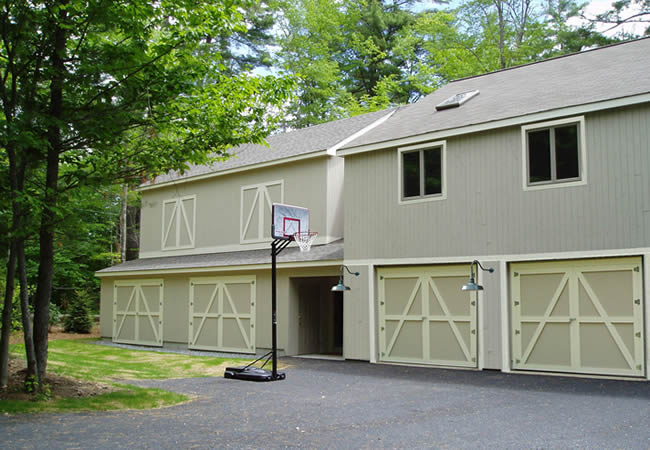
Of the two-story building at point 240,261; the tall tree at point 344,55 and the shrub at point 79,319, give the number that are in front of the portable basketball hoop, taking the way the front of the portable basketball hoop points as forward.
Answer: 0

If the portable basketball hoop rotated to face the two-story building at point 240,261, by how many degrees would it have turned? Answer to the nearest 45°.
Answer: approximately 135° to its left

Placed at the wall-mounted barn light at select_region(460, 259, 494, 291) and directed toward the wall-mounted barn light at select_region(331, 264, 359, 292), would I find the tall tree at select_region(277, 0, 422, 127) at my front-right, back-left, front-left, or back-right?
front-right

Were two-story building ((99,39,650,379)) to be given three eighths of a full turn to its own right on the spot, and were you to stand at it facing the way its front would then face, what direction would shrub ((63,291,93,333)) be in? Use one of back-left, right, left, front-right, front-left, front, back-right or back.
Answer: front-left

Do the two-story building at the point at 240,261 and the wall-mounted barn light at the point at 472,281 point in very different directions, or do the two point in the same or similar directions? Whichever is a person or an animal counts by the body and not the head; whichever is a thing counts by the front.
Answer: same or similar directions

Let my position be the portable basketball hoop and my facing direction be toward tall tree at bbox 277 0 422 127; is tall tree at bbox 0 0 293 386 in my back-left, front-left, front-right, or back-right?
back-left

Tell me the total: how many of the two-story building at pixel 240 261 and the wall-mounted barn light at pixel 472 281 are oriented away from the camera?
0

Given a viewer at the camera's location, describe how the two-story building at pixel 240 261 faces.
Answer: facing the viewer and to the left of the viewer

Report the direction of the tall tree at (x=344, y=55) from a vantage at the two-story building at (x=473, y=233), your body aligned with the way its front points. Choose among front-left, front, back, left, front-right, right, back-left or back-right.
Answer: back-right

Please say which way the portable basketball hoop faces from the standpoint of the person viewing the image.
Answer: facing the viewer and to the right of the viewer

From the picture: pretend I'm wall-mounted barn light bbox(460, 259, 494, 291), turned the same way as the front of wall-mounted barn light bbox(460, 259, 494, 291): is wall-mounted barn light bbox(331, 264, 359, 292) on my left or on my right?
on my right

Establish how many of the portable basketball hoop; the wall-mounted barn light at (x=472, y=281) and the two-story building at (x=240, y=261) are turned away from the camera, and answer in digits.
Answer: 0

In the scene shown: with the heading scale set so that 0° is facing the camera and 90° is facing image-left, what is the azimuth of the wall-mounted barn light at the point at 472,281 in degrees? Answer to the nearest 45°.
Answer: approximately 45°

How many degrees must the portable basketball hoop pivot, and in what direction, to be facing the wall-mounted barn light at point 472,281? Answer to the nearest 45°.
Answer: approximately 45° to its left
